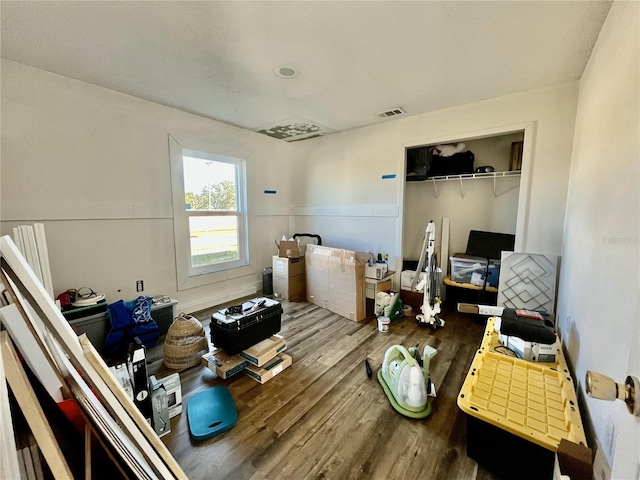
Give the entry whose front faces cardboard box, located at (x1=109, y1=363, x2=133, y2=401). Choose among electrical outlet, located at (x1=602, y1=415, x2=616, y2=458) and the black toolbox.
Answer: the electrical outlet

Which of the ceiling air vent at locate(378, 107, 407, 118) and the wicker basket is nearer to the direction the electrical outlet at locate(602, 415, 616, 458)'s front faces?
the wicker basket

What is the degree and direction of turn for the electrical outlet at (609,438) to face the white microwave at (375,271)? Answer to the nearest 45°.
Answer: approximately 90° to its right

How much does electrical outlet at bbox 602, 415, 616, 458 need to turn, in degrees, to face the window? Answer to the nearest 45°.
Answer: approximately 45° to its right

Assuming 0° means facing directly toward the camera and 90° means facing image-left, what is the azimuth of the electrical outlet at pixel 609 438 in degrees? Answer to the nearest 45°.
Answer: approximately 45°

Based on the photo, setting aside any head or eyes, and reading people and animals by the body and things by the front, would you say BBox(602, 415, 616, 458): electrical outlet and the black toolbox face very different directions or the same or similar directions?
very different directions

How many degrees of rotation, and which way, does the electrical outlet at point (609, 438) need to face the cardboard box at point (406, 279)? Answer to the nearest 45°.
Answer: approximately 90° to its right

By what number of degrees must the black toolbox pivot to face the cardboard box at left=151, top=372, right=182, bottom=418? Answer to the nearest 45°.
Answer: approximately 90° to its right

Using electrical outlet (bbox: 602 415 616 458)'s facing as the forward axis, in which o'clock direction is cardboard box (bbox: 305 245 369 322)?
The cardboard box is roughly at 2 o'clock from the electrical outlet.

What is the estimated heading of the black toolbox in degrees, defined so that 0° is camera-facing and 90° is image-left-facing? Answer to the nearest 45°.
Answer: approximately 315°
